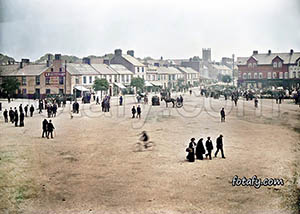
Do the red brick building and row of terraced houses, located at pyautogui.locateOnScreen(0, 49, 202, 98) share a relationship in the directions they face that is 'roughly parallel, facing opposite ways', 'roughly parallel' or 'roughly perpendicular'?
roughly perpendicular

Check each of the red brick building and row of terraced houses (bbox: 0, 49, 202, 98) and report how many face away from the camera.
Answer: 0

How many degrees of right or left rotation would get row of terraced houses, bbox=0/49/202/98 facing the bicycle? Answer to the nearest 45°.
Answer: approximately 45° to its right

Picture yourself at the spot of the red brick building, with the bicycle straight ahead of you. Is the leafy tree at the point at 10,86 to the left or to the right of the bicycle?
right

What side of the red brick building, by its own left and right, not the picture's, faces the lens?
front

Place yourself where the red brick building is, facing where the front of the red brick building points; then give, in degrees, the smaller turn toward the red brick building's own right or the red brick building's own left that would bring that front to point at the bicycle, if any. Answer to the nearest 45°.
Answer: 0° — it already faces it

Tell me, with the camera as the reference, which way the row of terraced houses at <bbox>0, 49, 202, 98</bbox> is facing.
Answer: facing the viewer and to the right of the viewer

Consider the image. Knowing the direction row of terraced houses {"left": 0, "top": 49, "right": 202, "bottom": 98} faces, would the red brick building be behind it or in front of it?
in front

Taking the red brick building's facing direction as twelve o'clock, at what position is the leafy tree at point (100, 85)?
The leafy tree is roughly at 2 o'clock from the red brick building.
